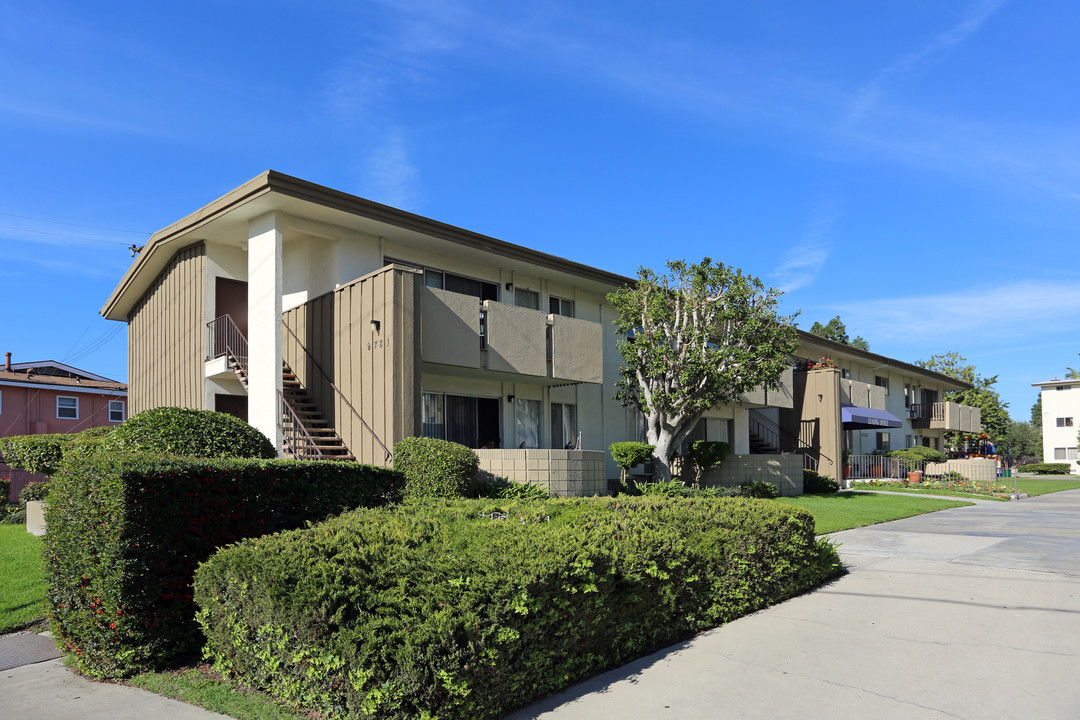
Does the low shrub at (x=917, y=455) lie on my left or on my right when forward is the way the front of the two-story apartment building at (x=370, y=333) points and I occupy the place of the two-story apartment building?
on my left

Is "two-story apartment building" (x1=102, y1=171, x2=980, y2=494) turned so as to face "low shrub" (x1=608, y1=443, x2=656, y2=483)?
no

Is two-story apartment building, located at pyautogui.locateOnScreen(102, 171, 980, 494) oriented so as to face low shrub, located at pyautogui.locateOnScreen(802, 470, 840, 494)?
no

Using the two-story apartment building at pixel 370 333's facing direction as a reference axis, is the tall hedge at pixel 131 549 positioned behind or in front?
in front

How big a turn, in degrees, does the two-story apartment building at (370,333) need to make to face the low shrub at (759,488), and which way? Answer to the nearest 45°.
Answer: approximately 90° to its left

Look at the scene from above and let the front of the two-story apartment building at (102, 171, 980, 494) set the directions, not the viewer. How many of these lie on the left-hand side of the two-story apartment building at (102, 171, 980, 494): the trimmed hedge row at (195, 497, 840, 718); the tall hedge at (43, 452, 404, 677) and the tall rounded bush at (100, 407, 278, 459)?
0

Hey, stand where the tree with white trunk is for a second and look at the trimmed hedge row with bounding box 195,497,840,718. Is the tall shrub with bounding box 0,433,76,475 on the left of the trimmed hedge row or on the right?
right

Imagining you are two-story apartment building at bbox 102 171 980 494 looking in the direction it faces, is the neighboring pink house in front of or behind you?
behind

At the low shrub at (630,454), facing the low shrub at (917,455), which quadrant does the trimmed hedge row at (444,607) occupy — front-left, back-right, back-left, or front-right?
back-right

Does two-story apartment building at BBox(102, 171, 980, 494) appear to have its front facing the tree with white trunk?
no
